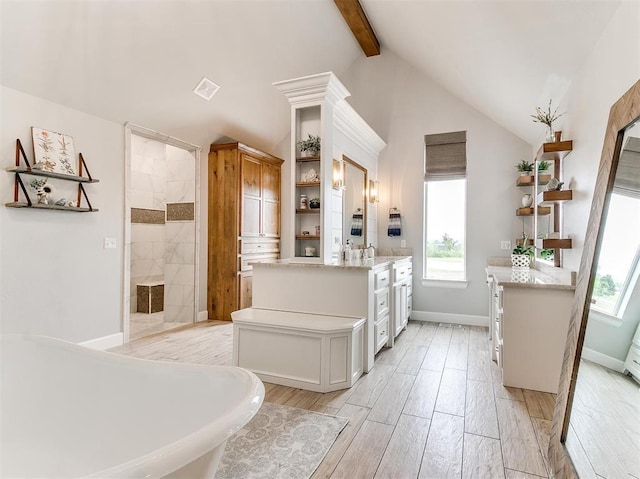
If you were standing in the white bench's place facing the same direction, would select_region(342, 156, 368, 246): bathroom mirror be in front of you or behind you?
behind

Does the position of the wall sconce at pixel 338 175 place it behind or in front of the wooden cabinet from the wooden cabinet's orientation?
in front

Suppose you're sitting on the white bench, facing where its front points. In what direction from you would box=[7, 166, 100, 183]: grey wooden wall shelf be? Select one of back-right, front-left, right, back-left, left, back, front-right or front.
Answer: front-right

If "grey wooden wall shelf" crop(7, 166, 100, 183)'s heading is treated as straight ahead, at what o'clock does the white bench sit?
The white bench is roughly at 12 o'clock from the grey wooden wall shelf.

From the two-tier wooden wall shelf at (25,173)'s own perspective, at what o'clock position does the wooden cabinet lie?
The wooden cabinet is roughly at 10 o'clock from the two-tier wooden wall shelf.

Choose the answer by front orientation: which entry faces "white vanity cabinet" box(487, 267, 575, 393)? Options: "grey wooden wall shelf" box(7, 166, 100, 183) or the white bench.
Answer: the grey wooden wall shelf

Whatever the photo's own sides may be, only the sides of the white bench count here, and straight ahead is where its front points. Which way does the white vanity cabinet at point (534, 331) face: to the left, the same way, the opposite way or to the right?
to the right

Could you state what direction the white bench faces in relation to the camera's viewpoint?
facing the viewer and to the left of the viewer

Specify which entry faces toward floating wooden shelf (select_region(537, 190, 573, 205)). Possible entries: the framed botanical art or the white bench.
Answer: the framed botanical art

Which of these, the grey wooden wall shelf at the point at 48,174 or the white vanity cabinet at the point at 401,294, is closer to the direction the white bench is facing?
the grey wooden wall shelf

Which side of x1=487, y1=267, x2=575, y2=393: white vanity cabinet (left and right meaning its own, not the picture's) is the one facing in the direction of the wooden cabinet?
front

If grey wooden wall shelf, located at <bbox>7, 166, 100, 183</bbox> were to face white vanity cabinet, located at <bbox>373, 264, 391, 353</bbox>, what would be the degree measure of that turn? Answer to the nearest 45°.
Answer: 0° — it already faces it

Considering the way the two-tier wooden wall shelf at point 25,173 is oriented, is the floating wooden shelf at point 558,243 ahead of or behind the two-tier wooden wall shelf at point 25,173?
ahead

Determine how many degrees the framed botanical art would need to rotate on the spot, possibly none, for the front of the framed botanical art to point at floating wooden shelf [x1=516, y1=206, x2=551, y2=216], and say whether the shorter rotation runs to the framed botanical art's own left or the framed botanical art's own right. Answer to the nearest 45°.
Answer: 0° — it already faces it

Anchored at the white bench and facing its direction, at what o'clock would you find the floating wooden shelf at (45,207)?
The floating wooden shelf is roughly at 2 o'clock from the white bench.

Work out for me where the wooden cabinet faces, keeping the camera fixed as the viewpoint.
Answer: facing the viewer and to the right of the viewer

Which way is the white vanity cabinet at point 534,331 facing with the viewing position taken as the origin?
facing to the left of the viewer
